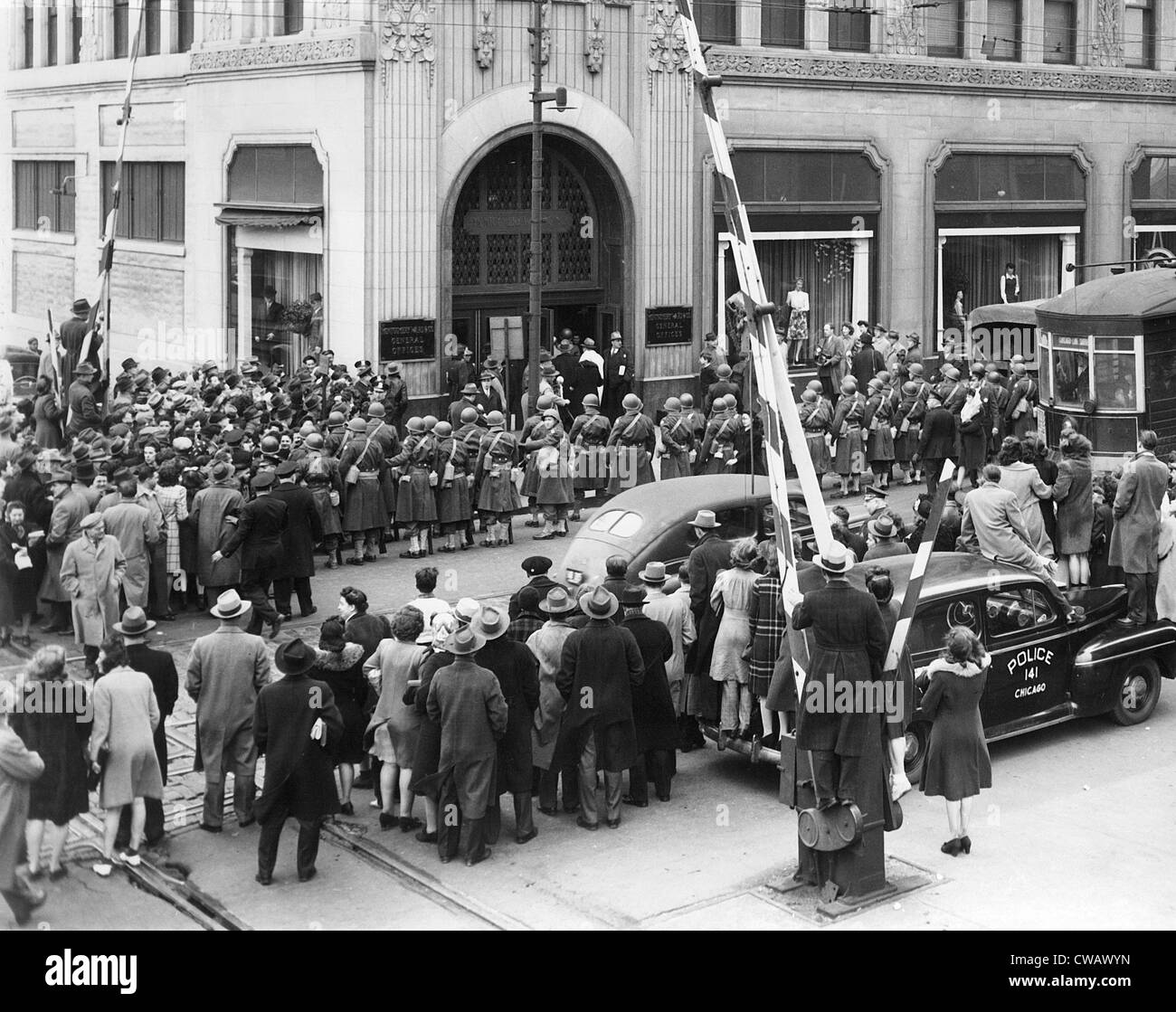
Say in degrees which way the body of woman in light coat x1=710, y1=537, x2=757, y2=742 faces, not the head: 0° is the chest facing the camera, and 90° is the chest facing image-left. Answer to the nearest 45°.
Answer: approximately 180°

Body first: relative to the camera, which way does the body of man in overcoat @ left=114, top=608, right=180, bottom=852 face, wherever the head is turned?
away from the camera

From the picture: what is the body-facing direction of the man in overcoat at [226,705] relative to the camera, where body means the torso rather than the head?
away from the camera

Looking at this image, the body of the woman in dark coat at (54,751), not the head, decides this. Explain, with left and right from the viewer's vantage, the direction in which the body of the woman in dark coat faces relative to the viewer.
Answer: facing away from the viewer

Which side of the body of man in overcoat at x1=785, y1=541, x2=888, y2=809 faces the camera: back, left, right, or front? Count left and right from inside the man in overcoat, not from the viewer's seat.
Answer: back

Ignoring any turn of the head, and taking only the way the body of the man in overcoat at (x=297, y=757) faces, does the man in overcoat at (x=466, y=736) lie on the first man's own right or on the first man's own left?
on the first man's own right

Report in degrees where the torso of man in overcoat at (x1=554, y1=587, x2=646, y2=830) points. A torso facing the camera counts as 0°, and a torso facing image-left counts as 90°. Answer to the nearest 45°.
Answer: approximately 180°

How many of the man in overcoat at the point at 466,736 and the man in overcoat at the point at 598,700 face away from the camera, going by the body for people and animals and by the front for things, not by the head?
2

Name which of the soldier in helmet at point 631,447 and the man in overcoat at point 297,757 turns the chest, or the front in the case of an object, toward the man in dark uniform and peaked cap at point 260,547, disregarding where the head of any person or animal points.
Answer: the man in overcoat at point 297,757

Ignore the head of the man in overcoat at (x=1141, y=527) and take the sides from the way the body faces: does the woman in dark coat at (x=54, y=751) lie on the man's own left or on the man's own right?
on the man's own left
